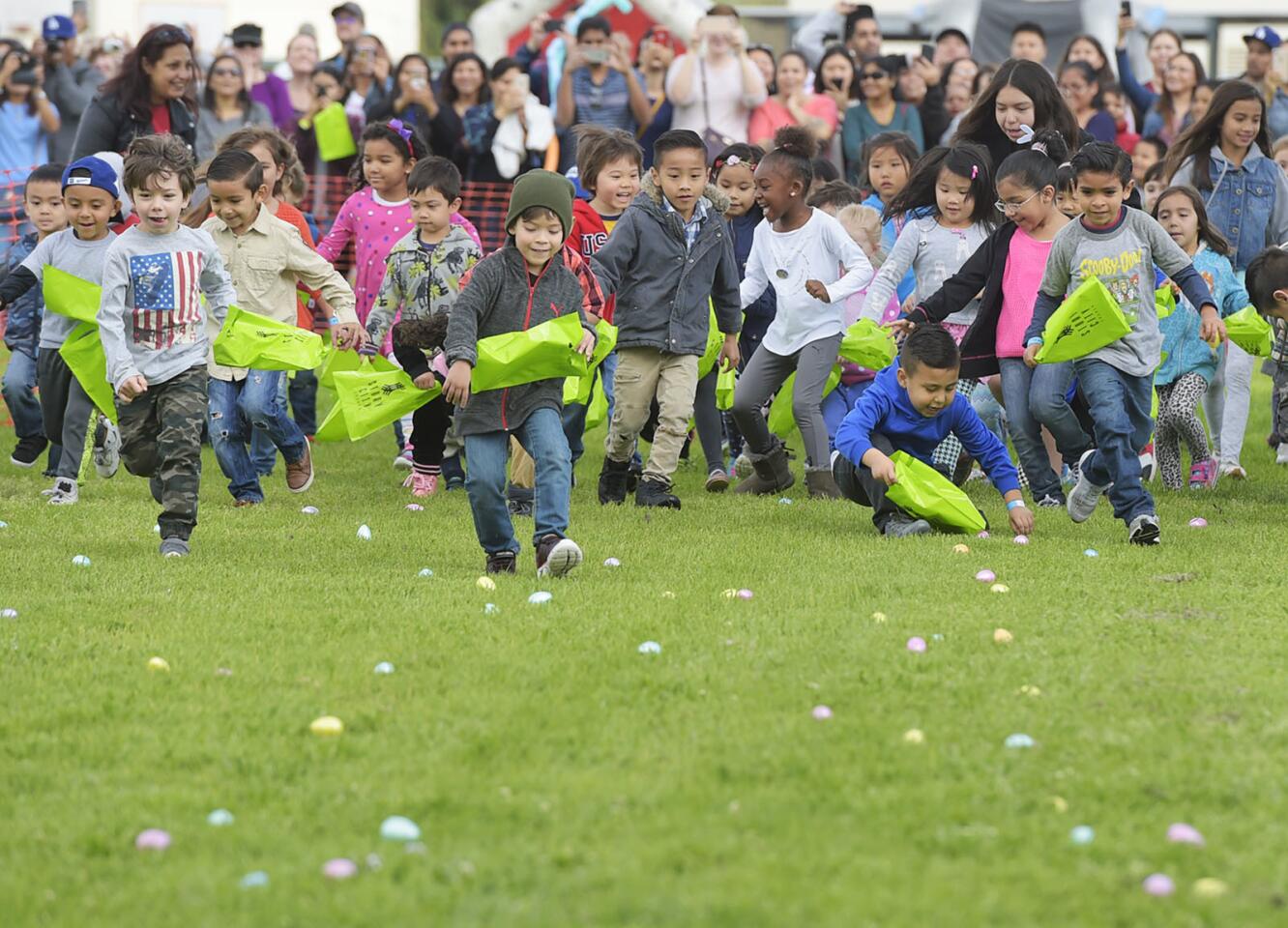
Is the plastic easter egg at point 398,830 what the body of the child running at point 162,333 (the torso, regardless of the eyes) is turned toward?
yes

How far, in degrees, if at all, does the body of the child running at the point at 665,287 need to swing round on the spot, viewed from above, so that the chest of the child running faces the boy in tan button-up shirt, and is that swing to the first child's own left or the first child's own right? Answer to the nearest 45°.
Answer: approximately 90° to the first child's own right

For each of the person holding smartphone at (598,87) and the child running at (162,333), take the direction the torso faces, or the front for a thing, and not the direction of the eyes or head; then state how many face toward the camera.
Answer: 2

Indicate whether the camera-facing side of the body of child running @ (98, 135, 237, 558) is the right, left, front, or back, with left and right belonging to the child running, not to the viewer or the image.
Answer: front

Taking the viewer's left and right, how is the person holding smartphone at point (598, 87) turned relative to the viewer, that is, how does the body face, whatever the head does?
facing the viewer

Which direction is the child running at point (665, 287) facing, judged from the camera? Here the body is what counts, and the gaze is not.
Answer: toward the camera

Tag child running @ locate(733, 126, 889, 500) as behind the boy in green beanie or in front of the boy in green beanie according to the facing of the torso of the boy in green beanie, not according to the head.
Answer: behind

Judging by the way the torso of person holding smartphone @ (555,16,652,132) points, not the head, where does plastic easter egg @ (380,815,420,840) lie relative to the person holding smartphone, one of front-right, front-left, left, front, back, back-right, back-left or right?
front

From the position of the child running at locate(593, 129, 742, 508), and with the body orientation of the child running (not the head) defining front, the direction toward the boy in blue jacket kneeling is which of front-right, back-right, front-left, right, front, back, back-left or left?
front-left

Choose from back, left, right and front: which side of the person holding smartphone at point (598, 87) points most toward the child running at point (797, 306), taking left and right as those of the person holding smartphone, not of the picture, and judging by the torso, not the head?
front

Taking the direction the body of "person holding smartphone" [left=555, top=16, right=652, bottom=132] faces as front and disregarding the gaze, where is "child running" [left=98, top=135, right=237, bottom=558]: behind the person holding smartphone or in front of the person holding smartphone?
in front
